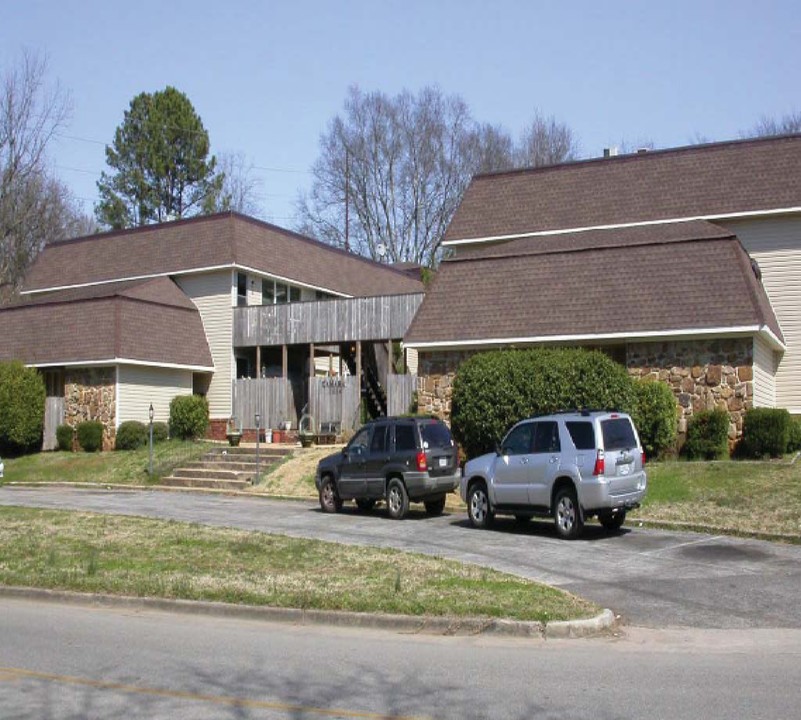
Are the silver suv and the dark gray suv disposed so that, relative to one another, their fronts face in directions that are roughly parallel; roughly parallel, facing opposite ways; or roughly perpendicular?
roughly parallel

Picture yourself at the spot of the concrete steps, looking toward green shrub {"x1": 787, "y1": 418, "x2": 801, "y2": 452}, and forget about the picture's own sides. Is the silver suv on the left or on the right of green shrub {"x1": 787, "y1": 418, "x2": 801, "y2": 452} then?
right

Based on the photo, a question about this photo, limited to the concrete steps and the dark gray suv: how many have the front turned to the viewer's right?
0

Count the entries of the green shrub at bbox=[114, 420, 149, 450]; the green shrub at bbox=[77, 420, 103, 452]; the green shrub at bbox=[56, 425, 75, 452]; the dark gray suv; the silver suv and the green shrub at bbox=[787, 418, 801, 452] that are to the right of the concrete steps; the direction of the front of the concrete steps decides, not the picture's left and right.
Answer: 3

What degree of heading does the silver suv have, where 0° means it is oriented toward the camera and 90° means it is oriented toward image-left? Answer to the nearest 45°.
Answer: approximately 135°

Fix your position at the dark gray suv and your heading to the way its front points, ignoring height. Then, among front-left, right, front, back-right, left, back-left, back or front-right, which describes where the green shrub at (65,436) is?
front

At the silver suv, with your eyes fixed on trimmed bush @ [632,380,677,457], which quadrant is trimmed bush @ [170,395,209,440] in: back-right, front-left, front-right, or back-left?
front-left

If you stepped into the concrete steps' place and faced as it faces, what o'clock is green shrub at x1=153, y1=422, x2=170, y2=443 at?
The green shrub is roughly at 4 o'clock from the concrete steps.

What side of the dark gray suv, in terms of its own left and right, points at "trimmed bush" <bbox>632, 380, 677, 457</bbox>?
right

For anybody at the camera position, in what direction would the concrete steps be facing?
facing the viewer and to the left of the viewer

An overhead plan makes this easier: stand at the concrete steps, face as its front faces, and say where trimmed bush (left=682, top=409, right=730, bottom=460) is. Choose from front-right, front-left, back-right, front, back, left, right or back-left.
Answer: left

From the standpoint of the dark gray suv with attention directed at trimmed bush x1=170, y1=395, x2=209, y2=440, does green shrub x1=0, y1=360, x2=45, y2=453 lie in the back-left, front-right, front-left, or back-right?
front-left

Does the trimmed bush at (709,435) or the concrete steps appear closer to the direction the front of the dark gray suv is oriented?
the concrete steps
